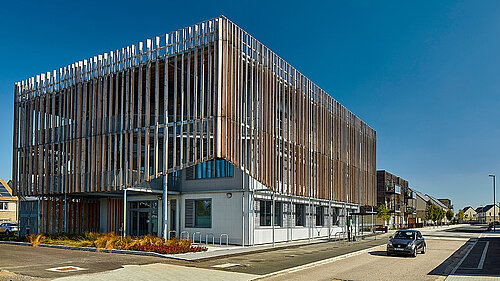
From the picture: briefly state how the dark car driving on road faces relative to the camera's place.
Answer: facing the viewer and to the left of the viewer

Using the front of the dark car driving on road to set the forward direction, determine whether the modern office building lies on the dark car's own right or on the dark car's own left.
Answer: on the dark car's own right

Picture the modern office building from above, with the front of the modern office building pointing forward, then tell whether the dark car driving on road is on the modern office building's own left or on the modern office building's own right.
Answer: on the modern office building's own left
